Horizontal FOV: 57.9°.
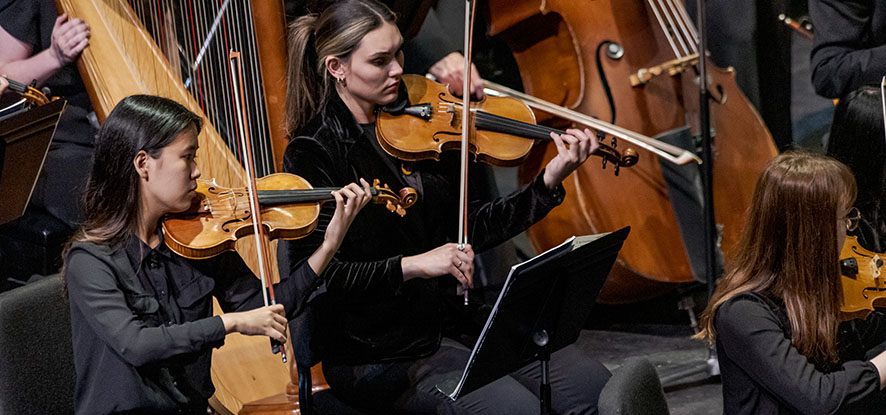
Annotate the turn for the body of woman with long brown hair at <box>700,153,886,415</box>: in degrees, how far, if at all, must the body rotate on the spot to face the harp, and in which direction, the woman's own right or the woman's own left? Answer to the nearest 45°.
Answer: approximately 180°

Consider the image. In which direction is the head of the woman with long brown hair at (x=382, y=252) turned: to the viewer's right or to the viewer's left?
to the viewer's right

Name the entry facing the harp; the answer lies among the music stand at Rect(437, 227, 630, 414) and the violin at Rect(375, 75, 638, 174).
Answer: the music stand

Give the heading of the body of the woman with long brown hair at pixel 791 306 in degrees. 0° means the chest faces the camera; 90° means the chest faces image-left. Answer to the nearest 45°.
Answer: approximately 270°

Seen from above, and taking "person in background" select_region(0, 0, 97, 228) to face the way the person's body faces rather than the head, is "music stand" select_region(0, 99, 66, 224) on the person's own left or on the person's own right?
on the person's own right

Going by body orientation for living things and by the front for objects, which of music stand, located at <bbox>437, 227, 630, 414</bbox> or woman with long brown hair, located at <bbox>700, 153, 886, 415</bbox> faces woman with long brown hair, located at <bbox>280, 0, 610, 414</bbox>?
the music stand

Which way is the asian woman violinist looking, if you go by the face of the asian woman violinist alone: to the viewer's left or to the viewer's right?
to the viewer's right

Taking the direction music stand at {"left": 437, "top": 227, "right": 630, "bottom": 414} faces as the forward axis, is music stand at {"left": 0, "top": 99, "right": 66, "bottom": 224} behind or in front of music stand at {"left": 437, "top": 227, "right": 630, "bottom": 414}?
in front
